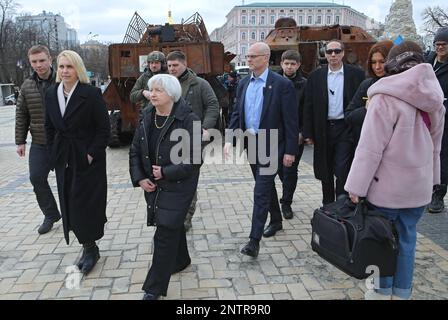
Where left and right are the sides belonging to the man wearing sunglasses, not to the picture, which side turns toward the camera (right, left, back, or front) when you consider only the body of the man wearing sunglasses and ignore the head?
front

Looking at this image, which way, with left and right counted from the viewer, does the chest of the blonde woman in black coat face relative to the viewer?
facing the viewer and to the left of the viewer

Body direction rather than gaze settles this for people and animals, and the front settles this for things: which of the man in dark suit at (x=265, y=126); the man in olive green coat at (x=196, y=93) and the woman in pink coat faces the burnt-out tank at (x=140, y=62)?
the woman in pink coat

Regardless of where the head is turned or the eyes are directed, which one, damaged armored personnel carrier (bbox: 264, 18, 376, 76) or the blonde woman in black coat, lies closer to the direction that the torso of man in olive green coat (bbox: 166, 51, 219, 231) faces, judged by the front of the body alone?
the blonde woman in black coat

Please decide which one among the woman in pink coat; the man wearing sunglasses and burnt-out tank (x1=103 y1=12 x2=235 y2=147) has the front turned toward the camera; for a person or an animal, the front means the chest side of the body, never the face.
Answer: the man wearing sunglasses

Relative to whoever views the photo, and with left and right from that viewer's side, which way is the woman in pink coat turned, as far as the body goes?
facing away from the viewer and to the left of the viewer

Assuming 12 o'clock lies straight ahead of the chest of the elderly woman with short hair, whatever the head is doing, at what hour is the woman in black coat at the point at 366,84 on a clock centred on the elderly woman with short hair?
The woman in black coat is roughly at 7 o'clock from the elderly woman with short hair.

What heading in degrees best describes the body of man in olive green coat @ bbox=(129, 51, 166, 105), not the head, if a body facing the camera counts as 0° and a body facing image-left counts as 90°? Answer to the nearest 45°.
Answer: approximately 0°

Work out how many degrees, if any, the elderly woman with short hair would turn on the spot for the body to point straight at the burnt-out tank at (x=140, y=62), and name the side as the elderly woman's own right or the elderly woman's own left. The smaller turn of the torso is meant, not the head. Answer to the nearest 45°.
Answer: approximately 135° to the elderly woman's own right

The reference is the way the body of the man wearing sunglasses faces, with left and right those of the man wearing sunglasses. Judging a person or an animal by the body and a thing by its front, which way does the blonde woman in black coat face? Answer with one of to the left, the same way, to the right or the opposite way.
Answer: the same way

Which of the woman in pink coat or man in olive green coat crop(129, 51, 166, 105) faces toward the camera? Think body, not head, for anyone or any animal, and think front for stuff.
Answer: the man in olive green coat

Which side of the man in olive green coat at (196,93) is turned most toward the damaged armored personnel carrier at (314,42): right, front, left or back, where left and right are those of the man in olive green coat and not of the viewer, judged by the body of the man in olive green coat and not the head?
back

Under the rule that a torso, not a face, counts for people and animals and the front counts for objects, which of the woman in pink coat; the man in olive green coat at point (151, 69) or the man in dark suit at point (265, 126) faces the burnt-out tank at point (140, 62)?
the woman in pink coat

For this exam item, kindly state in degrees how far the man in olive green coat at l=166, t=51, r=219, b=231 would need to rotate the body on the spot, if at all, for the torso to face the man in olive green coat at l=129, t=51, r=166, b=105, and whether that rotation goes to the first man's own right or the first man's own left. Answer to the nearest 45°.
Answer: approximately 90° to the first man's own right

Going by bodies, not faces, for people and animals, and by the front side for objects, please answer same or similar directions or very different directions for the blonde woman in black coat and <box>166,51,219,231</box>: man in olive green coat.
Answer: same or similar directions
